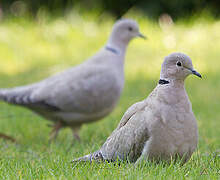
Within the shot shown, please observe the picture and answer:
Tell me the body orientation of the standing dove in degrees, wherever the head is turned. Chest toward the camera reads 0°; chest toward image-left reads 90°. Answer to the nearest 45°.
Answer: approximately 270°

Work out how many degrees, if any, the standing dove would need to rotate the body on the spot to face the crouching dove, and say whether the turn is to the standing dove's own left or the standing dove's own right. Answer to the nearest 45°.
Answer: approximately 90° to the standing dove's own right

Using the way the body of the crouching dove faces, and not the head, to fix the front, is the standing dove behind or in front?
behind

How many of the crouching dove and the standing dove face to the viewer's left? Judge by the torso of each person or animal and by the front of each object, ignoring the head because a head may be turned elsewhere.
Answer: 0

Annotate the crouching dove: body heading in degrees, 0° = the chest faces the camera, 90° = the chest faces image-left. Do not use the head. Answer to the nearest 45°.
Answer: approximately 315°
